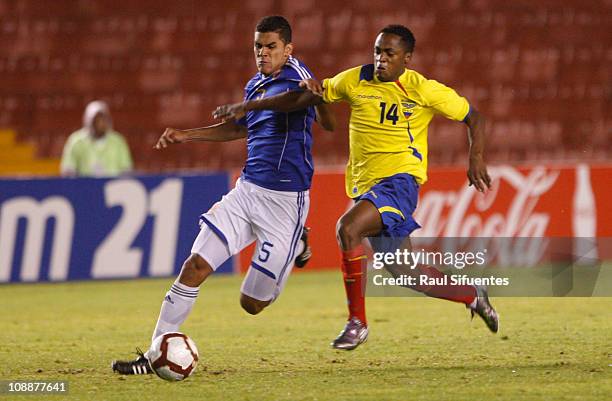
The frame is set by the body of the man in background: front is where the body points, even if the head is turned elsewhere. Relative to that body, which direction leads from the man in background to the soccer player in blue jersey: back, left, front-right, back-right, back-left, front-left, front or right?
front

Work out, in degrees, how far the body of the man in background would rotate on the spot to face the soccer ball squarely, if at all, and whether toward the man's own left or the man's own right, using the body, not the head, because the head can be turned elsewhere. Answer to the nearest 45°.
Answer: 0° — they already face it

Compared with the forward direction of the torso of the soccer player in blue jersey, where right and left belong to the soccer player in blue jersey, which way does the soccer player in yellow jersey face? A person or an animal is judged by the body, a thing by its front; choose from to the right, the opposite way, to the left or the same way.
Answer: the same way

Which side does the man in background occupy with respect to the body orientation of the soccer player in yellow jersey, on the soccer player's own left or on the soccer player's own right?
on the soccer player's own right

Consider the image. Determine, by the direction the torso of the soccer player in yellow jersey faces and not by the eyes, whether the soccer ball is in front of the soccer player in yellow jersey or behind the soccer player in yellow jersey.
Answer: in front

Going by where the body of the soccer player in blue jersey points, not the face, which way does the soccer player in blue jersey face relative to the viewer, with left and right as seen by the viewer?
facing the viewer and to the left of the viewer

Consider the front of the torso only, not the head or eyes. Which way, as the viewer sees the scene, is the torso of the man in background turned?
toward the camera

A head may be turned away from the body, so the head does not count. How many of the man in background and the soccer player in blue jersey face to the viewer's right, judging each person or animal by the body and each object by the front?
0

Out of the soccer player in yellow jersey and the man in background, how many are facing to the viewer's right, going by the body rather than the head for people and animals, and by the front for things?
0

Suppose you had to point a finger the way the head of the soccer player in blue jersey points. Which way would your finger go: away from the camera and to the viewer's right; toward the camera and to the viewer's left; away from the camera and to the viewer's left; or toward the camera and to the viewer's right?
toward the camera and to the viewer's left

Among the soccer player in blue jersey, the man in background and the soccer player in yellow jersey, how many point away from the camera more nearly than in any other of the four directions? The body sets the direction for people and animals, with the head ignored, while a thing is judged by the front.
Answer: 0

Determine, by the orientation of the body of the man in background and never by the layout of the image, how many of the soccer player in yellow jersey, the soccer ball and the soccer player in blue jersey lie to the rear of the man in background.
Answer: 0

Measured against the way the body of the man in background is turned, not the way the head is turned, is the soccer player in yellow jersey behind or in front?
in front
